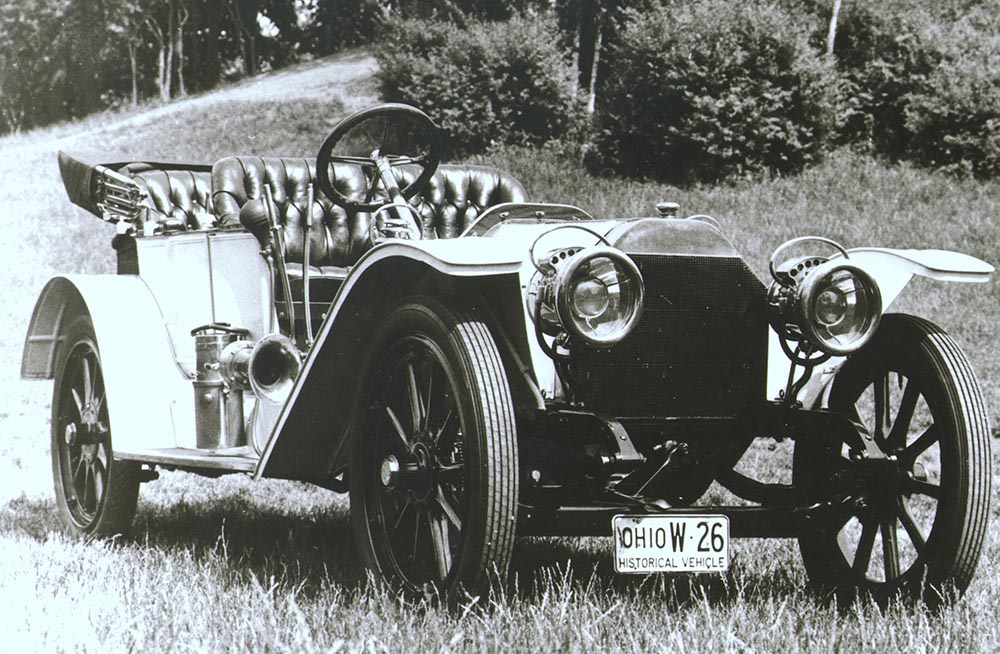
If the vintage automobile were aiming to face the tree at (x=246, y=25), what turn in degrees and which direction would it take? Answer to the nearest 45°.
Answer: approximately 135° to its left

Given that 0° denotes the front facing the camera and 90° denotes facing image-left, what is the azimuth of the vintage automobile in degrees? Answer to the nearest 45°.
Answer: approximately 315°

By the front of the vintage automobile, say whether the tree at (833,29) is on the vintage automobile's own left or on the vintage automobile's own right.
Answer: on the vintage automobile's own left

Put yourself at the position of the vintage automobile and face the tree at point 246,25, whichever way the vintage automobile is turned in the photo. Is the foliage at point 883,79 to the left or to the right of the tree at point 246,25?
right

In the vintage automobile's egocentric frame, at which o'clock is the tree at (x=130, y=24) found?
The tree is roughly at 7 o'clock from the vintage automobile.

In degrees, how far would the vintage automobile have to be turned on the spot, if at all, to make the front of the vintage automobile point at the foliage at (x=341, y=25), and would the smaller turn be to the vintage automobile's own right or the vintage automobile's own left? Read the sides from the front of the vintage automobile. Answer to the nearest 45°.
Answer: approximately 135° to the vintage automobile's own left

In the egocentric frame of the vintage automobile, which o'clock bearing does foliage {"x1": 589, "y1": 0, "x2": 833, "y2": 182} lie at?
The foliage is roughly at 8 o'clock from the vintage automobile.

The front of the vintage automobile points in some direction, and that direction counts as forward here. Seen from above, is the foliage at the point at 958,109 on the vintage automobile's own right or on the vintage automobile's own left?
on the vintage automobile's own left

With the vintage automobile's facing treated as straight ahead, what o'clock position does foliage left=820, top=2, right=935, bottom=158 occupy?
The foliage is roughly at 8 o'clock from the vintage automobile.
